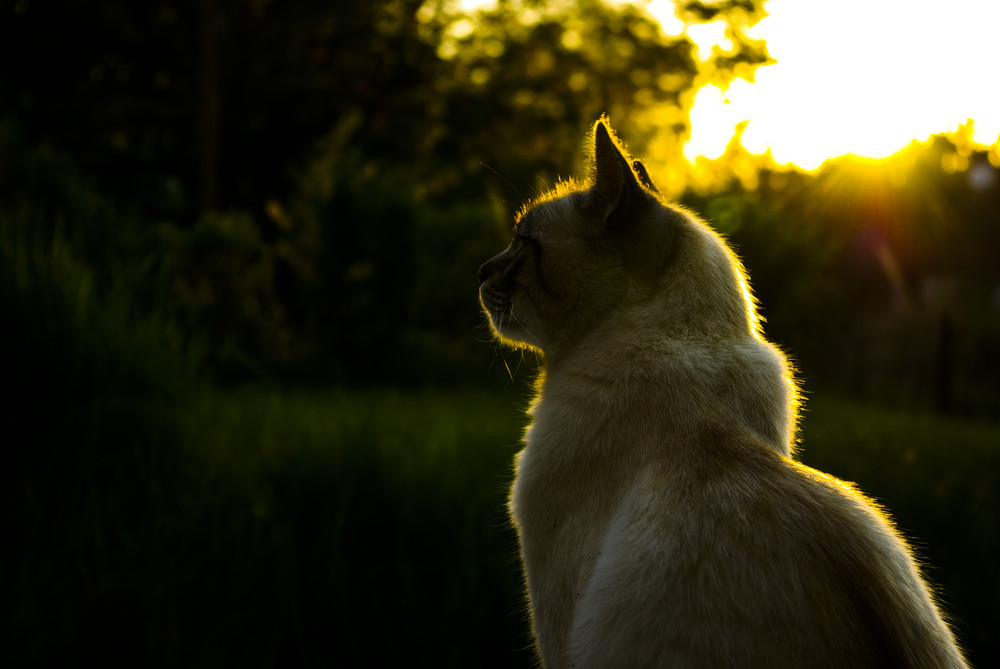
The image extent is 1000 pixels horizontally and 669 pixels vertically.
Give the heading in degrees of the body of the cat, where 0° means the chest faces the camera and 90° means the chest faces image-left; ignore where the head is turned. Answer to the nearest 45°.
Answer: approximately 90°
